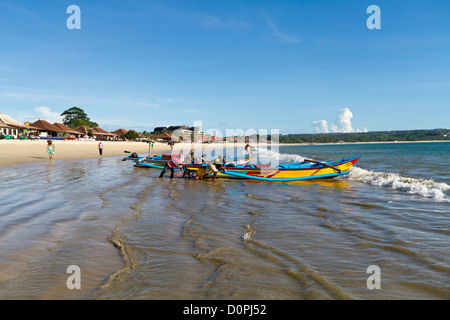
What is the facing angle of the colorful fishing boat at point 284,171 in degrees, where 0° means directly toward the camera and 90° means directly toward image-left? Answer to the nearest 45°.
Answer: approximately 270°

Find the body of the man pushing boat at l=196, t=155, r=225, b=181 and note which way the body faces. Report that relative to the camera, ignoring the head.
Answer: to the viewer's right

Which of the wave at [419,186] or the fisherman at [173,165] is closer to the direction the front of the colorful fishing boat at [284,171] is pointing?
the wave

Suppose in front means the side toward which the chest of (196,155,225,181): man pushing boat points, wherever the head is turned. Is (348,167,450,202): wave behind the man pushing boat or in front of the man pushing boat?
in front

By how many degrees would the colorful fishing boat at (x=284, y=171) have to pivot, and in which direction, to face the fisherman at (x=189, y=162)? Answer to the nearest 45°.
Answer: approximately 180°

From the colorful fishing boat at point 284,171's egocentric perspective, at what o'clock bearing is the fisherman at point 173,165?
The fisherman is roughly at 6 o'clock from the colorful fishing boat.

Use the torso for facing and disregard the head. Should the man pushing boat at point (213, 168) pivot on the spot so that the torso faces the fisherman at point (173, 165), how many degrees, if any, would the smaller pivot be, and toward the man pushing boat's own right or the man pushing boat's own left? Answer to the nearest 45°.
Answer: approximately 180°

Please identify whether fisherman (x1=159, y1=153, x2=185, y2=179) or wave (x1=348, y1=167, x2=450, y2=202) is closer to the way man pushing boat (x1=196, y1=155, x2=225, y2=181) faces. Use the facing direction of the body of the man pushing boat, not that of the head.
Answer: the wave

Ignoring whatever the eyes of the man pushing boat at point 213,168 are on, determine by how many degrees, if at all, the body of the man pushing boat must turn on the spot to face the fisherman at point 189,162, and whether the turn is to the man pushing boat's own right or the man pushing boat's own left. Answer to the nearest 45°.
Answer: approximately 135° to the man pushing boat's own left
